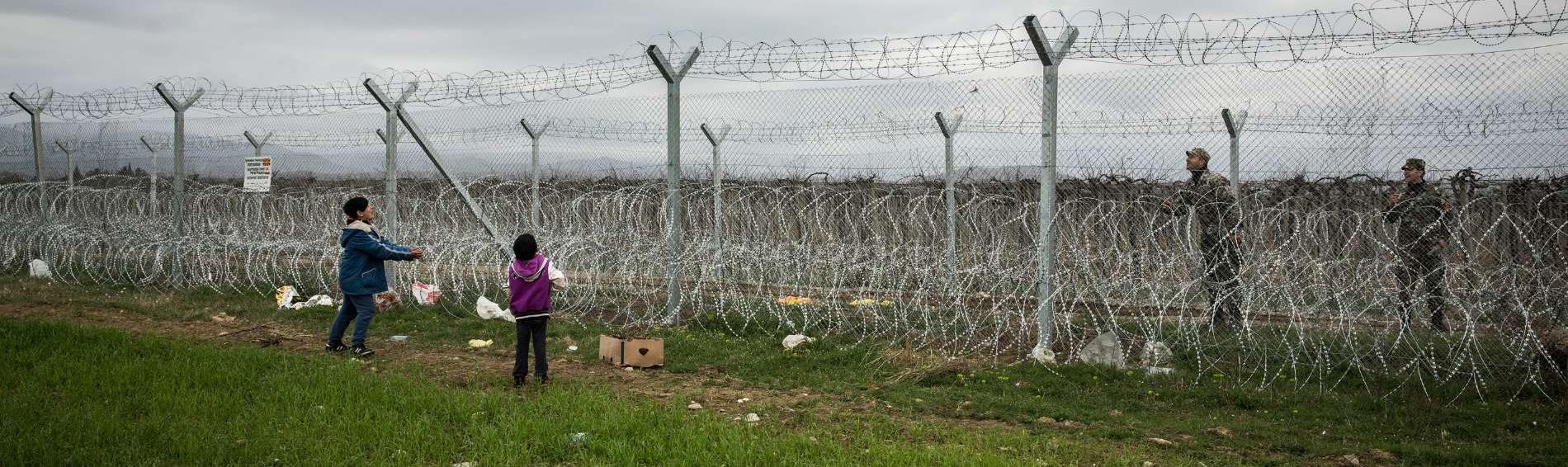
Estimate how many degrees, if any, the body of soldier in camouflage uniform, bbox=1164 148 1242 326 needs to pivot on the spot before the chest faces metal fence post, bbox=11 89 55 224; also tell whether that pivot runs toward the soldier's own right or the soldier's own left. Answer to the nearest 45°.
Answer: approximately 45° to the soldier's own right

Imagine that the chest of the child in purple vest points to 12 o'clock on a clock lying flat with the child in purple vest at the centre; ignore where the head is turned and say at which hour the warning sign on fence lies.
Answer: The warning sign on fence is roughly at 11 o'clock from the child in purple vest.

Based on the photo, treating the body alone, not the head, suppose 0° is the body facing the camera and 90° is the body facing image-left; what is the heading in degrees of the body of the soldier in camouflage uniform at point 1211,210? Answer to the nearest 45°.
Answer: approximately 45°

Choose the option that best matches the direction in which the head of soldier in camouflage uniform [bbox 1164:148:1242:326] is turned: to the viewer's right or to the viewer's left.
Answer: to the viewer's left

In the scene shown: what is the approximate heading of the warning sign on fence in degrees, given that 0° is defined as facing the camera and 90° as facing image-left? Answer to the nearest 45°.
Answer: approximately 0°

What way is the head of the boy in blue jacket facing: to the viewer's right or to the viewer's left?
to the viewer's right

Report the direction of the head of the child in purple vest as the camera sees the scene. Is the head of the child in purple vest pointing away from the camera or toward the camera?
away from the camera

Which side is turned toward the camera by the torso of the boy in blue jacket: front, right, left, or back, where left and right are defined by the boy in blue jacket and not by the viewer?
right
